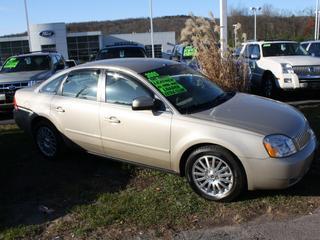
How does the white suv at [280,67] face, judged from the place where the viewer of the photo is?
facing the viewer and to the right of the viewer
